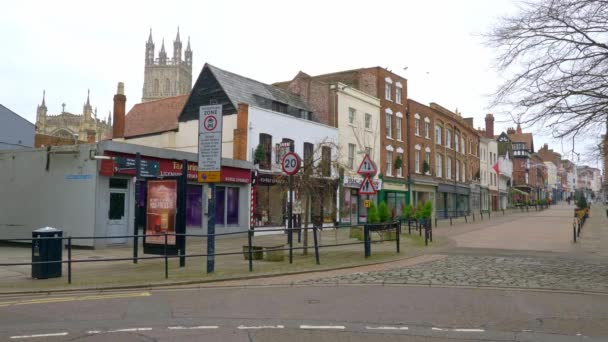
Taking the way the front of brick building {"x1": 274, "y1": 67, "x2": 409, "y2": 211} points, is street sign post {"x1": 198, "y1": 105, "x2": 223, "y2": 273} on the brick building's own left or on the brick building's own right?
on the brick building's own right

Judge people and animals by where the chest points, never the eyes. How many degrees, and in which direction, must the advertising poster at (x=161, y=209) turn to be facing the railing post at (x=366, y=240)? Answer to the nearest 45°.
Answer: approximately 90° to its left

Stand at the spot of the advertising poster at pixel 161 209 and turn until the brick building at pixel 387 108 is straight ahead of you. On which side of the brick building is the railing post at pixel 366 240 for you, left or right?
right

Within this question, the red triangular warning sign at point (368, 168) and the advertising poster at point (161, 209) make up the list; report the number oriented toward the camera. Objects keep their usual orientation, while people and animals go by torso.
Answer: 2

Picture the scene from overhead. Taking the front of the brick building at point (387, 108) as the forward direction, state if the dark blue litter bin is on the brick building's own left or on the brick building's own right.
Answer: on the brick building's own right

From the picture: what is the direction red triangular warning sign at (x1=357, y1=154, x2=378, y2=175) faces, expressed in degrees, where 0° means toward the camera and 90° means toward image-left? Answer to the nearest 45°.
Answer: approximately 0°

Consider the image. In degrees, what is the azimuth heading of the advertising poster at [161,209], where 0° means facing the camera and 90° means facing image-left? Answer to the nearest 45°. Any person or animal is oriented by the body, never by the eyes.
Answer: approximately 0°

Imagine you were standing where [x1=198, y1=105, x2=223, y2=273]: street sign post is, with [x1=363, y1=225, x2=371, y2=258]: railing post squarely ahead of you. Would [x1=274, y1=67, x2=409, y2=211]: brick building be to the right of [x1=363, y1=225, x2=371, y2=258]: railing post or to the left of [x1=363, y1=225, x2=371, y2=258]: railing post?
left

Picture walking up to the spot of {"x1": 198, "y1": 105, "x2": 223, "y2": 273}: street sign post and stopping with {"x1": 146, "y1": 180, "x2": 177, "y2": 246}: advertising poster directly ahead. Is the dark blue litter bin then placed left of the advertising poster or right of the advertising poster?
left

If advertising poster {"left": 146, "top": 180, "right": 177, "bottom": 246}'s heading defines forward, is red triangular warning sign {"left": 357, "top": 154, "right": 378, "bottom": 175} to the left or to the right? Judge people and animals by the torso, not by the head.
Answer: on its left

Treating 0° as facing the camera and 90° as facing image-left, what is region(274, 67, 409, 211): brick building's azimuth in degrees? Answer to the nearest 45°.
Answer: approximately 315°
